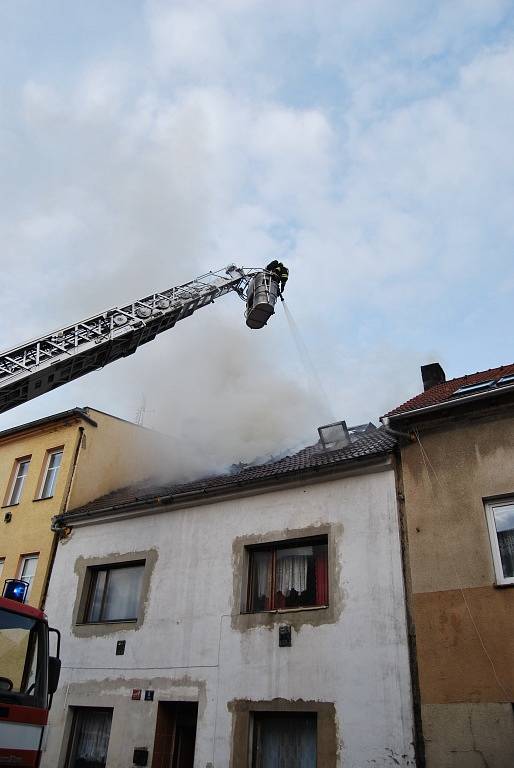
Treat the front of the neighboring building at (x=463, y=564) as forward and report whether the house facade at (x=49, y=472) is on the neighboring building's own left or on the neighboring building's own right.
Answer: on the neighboring building's own right

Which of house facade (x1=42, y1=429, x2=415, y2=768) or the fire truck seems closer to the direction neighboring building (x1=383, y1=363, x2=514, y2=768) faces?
the fire truck

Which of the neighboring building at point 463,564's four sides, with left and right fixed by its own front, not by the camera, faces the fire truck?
right

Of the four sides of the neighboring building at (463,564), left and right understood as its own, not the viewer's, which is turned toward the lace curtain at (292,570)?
right

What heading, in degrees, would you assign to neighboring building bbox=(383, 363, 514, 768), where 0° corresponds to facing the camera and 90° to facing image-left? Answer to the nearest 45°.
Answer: approximately 0°

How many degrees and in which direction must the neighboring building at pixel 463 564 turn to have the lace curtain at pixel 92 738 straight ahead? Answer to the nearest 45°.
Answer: approximately 90° to its right

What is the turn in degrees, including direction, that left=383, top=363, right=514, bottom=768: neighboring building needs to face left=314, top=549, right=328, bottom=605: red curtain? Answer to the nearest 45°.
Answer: approximately 135° to its right
